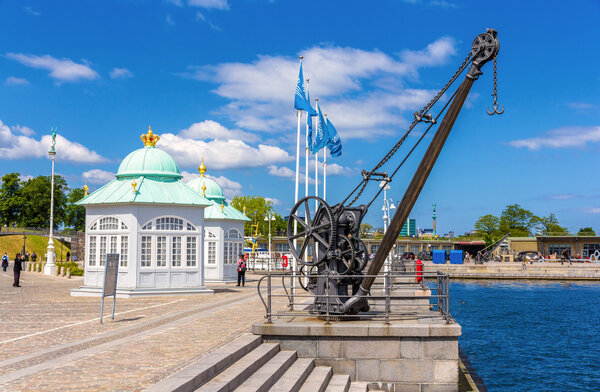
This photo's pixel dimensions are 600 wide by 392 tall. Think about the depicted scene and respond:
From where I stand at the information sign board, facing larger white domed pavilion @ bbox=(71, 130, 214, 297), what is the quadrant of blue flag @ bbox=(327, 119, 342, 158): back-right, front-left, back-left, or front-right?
front-right

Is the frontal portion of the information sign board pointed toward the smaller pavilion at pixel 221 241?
no

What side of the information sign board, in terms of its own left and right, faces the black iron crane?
front

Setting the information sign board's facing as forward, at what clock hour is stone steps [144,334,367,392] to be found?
The stone steps is roughly at 1 o'clock from the information sign board.

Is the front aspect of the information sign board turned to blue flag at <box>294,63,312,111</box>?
no

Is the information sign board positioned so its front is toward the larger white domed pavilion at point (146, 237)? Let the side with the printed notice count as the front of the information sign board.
no

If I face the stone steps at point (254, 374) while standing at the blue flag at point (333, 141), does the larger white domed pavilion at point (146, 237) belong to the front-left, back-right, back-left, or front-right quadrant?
front-right

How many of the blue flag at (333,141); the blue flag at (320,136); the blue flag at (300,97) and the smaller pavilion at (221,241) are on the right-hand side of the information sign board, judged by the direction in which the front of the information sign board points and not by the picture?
0
